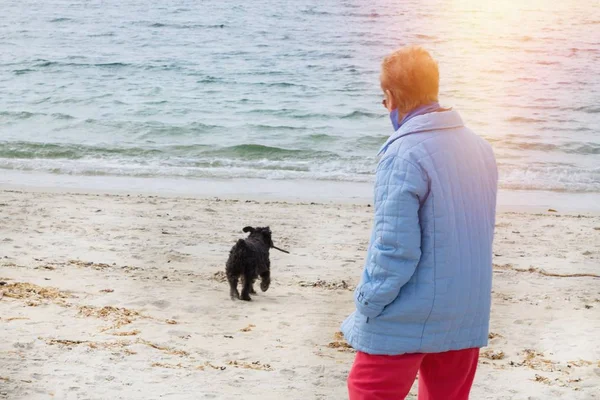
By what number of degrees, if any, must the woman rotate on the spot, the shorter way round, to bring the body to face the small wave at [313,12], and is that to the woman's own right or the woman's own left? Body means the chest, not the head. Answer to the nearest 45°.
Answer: approximately 45° to the woman's own right

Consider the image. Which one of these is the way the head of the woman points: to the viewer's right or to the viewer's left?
to the viewer's left

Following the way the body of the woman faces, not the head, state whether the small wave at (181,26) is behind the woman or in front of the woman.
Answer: in front

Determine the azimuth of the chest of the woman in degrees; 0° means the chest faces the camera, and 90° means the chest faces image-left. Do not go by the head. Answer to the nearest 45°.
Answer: approximately 135°

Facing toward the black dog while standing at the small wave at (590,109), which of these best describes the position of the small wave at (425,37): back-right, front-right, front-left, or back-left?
back-right

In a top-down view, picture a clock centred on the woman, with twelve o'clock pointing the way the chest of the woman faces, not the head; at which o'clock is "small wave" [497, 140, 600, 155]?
The small wave is roughly at 2 o'clock from the woman.

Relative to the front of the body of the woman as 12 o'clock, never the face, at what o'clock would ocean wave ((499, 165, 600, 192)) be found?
The ocean wave is roughly at 2 o'clock from the woman.

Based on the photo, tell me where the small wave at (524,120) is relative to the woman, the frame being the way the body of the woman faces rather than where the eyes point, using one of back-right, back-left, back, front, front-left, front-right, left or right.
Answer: front-right

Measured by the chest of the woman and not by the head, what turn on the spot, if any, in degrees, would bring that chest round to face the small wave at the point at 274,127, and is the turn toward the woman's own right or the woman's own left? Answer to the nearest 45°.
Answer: approximately 45° to the woman's own right
